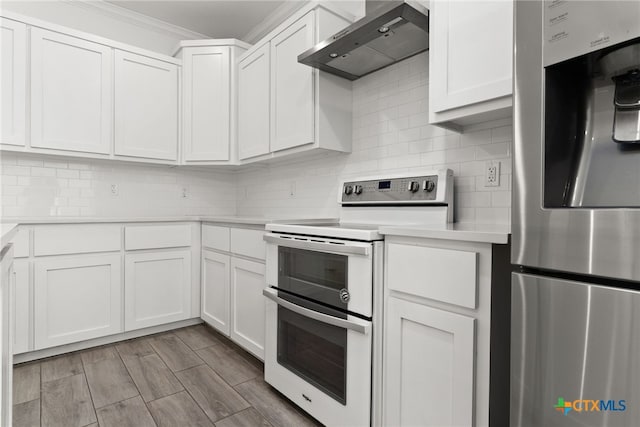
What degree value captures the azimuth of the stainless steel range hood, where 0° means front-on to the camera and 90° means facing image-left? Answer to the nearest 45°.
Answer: approximately 45°

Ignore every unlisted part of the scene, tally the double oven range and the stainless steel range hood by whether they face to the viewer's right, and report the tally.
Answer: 0

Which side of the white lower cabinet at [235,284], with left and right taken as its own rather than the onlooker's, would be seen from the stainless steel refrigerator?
left

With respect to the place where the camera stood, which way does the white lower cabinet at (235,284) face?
facing the viewer and to the left of the viewer

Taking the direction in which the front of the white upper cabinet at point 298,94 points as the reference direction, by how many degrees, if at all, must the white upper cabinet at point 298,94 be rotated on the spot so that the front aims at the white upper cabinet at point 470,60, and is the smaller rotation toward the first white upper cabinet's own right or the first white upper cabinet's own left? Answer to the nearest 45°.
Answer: approximately 90° to the first white upper cabinet's own left

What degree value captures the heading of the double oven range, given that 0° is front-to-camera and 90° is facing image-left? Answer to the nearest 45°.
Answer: approximately 45°

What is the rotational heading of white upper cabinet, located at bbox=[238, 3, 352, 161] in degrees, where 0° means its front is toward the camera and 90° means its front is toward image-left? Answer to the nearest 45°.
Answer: approximately 45°

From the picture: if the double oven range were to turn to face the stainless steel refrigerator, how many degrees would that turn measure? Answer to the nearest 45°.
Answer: approximately 90° to its left

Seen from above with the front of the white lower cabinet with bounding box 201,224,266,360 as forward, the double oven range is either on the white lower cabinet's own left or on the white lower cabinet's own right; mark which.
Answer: on the white lower cabinet's own left

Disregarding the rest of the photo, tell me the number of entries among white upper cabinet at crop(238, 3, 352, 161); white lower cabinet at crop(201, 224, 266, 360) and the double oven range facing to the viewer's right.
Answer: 0

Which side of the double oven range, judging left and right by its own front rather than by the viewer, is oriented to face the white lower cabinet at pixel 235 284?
right

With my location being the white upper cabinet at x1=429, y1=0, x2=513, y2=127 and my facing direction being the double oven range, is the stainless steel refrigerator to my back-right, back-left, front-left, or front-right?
back-left
